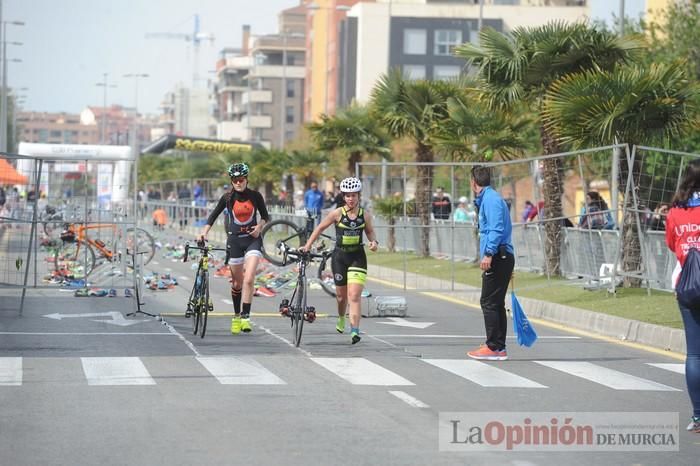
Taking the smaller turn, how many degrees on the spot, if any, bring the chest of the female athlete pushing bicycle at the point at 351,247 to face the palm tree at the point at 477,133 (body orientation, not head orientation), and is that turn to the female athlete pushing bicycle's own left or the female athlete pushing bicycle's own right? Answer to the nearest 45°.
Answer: approximately 180°

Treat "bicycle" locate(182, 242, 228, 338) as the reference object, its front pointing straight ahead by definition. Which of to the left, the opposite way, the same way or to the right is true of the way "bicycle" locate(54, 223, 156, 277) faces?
to the right

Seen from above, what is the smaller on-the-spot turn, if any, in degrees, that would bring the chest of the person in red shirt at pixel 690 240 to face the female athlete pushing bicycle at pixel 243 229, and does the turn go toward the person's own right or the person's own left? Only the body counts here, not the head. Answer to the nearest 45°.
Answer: approximately 45° to the person's own left

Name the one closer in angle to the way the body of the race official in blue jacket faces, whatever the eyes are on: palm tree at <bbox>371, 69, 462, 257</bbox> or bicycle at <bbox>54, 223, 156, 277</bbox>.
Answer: the bicycle

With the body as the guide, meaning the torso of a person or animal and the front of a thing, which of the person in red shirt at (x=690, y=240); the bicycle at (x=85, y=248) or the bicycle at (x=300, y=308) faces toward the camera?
the bicycle at (x=300, y=308)

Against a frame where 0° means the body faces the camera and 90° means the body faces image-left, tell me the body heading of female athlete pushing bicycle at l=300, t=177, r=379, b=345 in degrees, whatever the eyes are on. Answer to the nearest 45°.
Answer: approximately 0°

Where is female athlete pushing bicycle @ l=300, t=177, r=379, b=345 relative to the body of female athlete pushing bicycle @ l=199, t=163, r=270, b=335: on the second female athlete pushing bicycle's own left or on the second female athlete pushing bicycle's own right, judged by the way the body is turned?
on the second female athlete pushing bicycle's own left

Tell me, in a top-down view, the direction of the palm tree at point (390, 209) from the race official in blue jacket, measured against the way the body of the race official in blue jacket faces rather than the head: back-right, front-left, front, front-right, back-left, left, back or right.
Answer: right

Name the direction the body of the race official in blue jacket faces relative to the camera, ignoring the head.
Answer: to the viewer's left

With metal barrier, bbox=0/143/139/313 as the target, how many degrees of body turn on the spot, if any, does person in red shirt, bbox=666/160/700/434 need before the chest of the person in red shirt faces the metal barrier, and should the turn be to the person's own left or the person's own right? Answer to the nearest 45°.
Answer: approximately 45° to the person's own left

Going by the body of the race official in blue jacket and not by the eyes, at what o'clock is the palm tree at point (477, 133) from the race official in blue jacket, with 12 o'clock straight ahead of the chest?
The palm tree is roughly at 3 o'clock from the race official in blue jacket.

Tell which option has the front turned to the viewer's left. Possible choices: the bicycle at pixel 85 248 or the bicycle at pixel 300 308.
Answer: the bicycle at pixel 85 248
